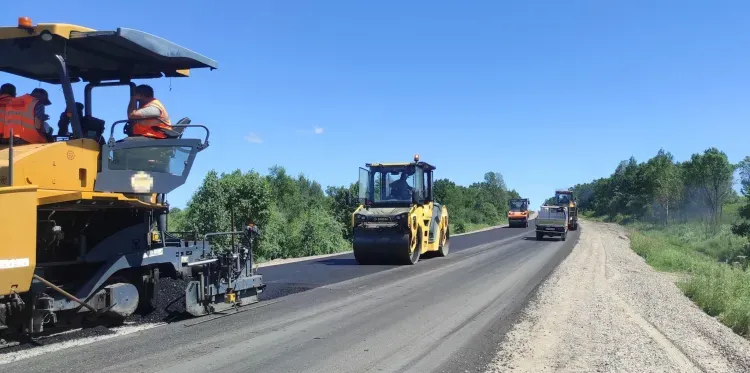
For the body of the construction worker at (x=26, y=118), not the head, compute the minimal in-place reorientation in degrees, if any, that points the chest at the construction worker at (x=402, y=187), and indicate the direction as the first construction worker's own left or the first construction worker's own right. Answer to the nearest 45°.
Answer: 0° — they already face them

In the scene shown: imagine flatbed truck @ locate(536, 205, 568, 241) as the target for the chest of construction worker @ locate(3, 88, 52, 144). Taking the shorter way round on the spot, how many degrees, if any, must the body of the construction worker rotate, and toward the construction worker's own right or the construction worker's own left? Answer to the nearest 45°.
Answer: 0° — they already face it

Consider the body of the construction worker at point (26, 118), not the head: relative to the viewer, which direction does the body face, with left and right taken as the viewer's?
facing away from the viewer and to the right of the viewer
